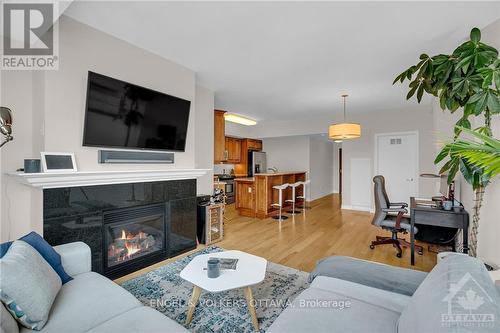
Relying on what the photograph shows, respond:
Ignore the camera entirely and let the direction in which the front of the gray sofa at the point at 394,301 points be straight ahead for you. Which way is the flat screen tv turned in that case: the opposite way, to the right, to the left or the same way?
the opposite way

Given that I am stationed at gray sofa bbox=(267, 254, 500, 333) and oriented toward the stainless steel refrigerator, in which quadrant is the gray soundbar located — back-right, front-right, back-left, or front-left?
front-left

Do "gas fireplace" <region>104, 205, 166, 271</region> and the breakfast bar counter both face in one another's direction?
no

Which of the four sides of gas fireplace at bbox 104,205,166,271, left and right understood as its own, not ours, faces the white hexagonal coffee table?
front

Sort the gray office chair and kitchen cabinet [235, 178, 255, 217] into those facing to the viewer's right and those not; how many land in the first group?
1

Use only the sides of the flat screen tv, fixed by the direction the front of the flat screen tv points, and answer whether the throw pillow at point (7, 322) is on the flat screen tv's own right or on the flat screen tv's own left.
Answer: on the flat screen tv's own right

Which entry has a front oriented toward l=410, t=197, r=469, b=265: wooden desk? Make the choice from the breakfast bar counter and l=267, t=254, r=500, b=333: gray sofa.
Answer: the breakfast bar counter

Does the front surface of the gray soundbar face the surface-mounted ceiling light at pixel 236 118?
no

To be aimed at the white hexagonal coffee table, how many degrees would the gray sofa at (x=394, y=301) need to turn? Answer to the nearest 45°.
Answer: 0° — it already faces it

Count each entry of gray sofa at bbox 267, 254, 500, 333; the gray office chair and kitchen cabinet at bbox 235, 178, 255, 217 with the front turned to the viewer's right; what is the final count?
1

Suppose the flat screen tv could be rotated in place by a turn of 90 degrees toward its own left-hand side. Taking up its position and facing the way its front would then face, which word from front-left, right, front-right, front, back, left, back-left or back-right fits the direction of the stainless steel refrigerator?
front

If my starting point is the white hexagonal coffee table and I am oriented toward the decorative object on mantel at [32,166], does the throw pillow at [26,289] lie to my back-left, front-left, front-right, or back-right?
front-left

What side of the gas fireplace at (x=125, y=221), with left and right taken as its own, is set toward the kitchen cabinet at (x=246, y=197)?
left

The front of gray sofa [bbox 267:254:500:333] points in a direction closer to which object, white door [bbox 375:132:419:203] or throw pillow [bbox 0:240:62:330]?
the throw pillow

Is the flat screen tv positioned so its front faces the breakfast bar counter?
no

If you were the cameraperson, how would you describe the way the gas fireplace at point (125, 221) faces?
facing the viewer and to the right of the viewer

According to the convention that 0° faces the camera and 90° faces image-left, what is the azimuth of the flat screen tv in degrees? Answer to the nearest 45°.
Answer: approximately 315°

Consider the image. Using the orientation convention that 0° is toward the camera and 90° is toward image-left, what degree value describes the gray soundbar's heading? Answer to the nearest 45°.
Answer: approximately 315°

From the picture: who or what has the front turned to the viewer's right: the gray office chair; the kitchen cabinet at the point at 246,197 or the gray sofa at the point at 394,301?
the gray office chair

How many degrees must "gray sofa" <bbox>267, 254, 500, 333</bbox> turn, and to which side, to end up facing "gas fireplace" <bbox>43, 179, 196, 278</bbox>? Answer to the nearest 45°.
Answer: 0° — it already faces it

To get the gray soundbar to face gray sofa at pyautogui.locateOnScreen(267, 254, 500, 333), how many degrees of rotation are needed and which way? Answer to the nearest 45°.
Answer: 0° — it already faces it

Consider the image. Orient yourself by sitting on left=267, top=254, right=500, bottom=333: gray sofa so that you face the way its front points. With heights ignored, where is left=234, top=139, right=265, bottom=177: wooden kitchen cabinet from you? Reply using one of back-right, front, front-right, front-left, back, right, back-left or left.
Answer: front-right
